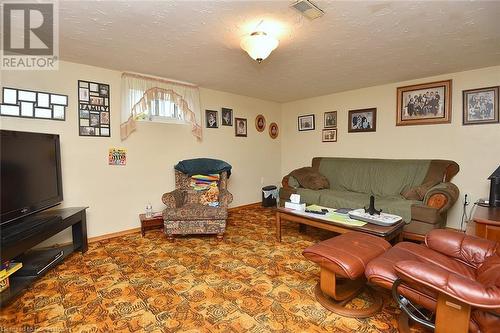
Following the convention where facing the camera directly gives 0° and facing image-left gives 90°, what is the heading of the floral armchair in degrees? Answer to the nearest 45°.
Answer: approximately 0°

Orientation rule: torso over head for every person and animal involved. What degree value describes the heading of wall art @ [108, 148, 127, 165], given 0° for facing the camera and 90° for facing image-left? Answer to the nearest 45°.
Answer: approximately 0°

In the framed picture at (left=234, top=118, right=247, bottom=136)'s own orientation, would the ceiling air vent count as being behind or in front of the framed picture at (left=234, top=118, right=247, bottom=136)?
in front

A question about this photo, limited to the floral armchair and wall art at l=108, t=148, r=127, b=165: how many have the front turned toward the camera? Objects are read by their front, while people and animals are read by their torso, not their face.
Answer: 2

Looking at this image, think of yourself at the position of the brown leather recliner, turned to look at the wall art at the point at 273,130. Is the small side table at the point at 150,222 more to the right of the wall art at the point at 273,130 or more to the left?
left

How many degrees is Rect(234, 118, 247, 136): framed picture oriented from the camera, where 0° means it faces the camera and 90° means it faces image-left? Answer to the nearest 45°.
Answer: approximately 315°

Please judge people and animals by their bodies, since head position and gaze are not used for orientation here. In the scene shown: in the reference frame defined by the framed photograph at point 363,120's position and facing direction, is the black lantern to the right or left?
on its left

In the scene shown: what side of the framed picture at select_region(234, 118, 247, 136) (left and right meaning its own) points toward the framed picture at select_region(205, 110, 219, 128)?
right

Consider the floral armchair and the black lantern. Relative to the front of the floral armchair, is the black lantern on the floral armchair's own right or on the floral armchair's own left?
on the floral armchair's own left

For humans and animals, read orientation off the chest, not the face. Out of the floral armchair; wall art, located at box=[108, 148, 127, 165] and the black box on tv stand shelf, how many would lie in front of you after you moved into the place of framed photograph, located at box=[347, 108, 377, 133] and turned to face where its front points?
3
